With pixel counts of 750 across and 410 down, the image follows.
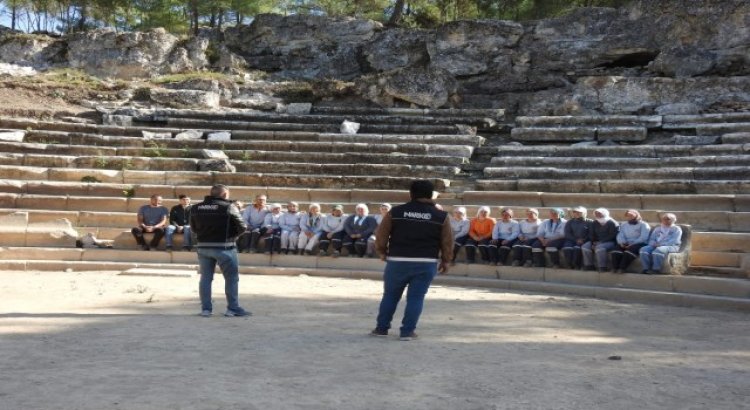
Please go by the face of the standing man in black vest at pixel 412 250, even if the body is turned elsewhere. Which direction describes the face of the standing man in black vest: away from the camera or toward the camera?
away from the camera

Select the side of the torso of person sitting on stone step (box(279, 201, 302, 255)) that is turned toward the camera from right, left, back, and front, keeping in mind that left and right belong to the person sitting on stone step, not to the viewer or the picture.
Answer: front

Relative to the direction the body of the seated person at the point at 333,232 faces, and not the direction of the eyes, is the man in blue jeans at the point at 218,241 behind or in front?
in front

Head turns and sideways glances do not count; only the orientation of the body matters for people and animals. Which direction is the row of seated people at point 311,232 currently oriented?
toward the camera

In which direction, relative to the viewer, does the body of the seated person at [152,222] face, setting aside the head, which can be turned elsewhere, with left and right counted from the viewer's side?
facing the viewer

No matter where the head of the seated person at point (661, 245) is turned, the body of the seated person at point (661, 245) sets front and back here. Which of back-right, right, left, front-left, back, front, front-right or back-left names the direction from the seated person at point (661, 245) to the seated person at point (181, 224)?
front-right

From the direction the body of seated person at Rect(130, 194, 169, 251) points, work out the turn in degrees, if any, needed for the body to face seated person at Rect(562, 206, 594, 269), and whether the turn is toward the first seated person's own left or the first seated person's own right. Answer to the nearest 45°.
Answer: approximately 45° to the first seated person's own left

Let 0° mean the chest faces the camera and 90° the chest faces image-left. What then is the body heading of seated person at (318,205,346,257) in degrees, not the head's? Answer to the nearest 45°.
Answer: approximately 0°

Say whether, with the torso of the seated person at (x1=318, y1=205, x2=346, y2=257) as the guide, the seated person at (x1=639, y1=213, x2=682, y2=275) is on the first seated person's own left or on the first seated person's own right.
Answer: on the first seated person's own left

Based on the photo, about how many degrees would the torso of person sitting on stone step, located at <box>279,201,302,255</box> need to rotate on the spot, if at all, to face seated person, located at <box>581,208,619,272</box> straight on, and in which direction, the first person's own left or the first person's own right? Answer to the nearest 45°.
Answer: approximately 45° to the first person's own left

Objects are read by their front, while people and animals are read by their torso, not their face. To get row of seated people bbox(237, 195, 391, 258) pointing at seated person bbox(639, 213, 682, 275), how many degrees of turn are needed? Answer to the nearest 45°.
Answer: approximately 45° to their left

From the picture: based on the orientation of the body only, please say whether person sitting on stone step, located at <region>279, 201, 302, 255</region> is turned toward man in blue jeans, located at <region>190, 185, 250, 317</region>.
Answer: yes

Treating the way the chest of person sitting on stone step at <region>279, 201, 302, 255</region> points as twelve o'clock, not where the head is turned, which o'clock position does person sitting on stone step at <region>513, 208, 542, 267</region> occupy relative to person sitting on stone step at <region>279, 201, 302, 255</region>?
person sitting on stone step at <region>513, 208, 542, 267</region> is roughly at 10 o'clock from person sitting on stone step at <region>279, 201, 302, 255</region>.

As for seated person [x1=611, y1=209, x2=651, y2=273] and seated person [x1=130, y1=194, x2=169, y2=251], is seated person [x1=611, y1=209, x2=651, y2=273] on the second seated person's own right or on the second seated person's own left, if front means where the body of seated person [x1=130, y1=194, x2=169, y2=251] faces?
on the second seated person's own left

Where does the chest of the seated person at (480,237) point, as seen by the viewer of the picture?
toward the camera

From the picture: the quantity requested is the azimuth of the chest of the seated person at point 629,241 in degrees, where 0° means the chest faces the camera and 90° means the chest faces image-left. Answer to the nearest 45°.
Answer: approximately 45°

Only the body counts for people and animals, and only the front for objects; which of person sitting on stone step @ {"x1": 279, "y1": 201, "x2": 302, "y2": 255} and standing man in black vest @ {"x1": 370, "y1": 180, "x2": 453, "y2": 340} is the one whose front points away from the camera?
the standing man in black vest

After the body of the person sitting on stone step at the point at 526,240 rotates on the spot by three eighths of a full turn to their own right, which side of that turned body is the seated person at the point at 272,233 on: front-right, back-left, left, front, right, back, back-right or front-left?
left

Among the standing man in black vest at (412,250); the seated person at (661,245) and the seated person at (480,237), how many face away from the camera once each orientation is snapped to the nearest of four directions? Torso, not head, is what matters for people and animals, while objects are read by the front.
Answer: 1

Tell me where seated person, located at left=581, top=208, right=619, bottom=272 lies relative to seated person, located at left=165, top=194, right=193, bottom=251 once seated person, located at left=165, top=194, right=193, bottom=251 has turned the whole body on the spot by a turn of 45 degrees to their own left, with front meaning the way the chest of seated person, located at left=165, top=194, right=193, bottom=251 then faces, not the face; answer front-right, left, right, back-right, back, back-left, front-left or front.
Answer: front

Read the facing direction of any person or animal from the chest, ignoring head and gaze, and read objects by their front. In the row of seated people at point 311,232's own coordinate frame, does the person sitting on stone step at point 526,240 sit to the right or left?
on their left
